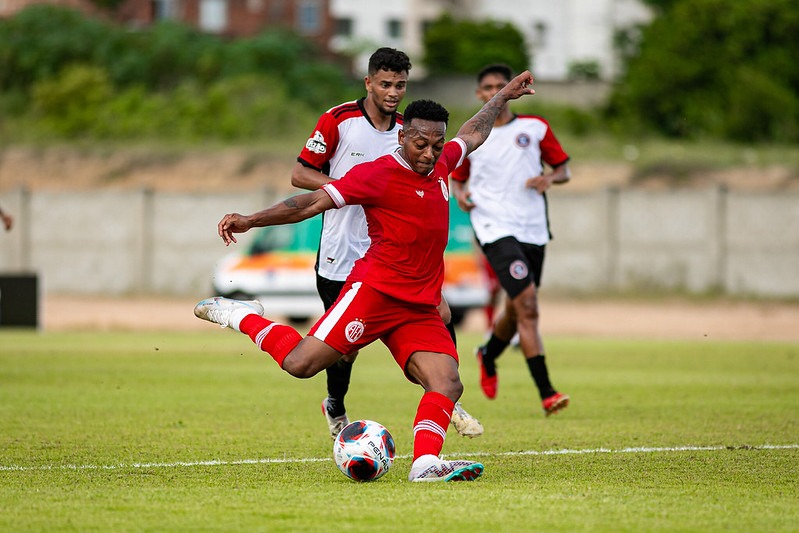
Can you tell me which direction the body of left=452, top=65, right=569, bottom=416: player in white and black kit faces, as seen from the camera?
toward the camera

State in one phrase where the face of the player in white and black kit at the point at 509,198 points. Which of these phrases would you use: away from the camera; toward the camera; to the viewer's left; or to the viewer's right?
toward the camera

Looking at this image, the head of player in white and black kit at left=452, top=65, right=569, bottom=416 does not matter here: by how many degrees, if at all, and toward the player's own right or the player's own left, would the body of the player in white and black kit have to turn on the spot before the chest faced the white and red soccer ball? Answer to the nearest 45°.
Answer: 0° — they already face it

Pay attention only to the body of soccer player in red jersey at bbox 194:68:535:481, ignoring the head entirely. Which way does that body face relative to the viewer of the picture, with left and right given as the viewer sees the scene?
facing the viewer and to the right of the viewer
